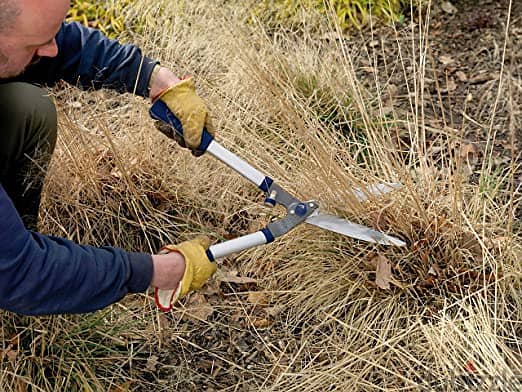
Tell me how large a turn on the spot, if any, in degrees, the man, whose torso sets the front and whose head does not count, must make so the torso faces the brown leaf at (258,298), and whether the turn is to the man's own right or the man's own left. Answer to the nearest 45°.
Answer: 0° — they already face it

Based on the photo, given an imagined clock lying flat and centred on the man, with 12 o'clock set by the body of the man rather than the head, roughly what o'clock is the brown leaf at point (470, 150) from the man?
The brown leaf is roughly at 11 o'clock from the man.

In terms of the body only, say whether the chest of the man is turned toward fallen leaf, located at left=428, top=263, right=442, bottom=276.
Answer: yes

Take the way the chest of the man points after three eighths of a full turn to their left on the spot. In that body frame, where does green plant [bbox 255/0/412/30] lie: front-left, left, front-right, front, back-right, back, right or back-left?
right

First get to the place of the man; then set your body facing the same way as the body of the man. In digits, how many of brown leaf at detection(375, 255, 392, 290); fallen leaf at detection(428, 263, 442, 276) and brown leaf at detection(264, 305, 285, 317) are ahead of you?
3

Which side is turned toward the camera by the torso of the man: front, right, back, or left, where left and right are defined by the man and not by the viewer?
right

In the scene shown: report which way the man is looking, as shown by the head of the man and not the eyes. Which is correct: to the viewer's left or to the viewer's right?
to the viewer's right

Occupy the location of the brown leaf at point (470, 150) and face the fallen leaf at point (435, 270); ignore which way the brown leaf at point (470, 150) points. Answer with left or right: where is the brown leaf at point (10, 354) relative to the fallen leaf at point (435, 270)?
right

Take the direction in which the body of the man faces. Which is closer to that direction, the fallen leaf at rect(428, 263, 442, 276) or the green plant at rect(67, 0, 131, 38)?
the fallen leaf
